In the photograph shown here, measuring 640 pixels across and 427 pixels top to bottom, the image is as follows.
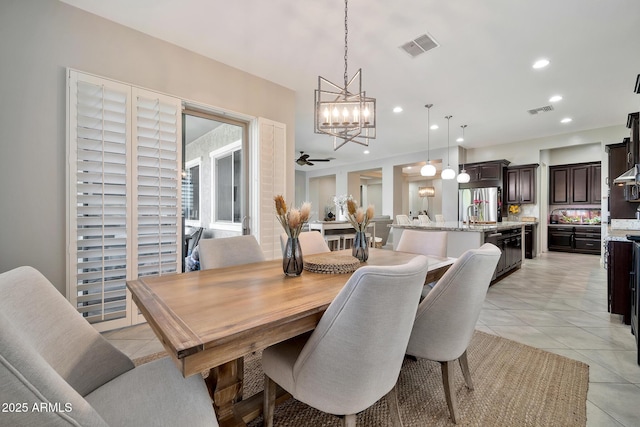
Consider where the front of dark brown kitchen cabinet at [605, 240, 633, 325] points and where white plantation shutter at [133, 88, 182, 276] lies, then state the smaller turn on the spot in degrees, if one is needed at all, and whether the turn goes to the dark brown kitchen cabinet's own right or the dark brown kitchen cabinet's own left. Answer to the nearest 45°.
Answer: approximately 45° to the dark brown kitchen cabinet's own left

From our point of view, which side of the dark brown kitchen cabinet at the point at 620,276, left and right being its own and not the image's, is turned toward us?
left

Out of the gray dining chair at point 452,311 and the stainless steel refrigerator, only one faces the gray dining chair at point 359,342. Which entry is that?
the stainless steel refrigerator

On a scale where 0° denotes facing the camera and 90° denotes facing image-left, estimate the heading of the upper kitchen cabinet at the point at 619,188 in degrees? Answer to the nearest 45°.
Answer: approximately 90°

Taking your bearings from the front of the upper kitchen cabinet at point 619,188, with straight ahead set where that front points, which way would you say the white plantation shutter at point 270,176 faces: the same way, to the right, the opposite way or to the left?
the opposite way

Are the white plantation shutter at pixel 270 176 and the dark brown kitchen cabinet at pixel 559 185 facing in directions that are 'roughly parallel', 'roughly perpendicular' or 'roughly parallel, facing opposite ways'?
roughly perpendicular

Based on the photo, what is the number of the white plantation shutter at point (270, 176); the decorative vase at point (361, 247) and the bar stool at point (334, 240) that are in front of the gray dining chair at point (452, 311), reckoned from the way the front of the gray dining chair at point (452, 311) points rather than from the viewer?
3

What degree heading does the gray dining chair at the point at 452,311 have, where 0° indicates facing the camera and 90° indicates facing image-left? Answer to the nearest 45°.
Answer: approximately 135°

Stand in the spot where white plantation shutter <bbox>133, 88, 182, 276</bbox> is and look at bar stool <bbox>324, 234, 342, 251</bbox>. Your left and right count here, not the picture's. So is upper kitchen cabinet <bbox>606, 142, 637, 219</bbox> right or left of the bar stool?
right

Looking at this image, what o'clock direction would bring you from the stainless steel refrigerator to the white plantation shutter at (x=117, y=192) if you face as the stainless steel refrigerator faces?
The white plantation shutter is roughly at 1 o'clock from the stainless steel refrigerator.

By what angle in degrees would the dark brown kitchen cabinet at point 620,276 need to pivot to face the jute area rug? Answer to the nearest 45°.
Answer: approximately 90° to its left
